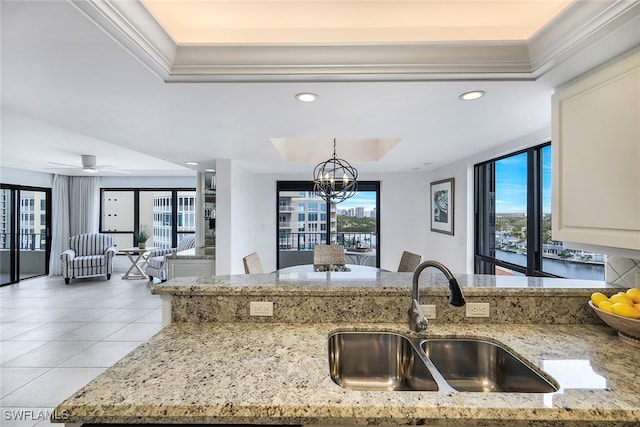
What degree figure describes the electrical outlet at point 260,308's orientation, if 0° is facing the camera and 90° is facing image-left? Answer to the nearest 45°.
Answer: approximately 0°

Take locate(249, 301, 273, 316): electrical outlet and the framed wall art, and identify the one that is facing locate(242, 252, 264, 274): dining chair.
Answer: the framed wall art

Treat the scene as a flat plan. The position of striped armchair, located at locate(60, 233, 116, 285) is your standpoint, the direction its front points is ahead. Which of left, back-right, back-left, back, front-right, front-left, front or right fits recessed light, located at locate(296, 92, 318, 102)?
front

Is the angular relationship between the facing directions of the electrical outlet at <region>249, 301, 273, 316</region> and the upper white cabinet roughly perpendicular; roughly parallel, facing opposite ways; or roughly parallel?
roughly perpendicular

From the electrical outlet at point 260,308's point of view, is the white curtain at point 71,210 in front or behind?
behind

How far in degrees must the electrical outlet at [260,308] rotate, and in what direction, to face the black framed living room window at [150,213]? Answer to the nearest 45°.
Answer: approximately 180°

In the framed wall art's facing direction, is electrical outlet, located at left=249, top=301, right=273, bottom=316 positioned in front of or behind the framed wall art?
in front

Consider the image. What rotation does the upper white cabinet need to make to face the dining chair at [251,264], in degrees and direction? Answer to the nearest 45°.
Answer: approximately 45° to its right

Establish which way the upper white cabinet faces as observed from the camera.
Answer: facing the viewer and to the left of the viewer

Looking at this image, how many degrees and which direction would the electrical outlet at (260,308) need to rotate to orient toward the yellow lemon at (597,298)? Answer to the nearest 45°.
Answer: approximately 90° to its left

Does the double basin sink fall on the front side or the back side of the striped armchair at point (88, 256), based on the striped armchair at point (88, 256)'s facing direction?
on the front side

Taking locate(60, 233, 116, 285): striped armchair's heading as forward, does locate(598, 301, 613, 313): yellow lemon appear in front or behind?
in front

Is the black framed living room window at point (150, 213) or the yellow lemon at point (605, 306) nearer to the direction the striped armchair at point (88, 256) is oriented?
the yellow lemon

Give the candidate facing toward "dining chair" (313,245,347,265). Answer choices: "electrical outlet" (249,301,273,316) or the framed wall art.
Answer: the framed wall art

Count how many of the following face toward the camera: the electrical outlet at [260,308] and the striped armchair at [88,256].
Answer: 2

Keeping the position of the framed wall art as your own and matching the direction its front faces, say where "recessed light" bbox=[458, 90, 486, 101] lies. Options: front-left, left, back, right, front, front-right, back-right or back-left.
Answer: front-left

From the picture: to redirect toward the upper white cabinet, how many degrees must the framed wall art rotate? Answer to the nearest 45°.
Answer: approximately 45° to its left

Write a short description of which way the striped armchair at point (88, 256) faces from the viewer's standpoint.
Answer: facing the viewer

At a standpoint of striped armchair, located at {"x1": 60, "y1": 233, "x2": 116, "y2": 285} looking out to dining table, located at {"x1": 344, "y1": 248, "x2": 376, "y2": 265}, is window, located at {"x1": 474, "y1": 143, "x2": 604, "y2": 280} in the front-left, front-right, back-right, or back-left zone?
front-right
